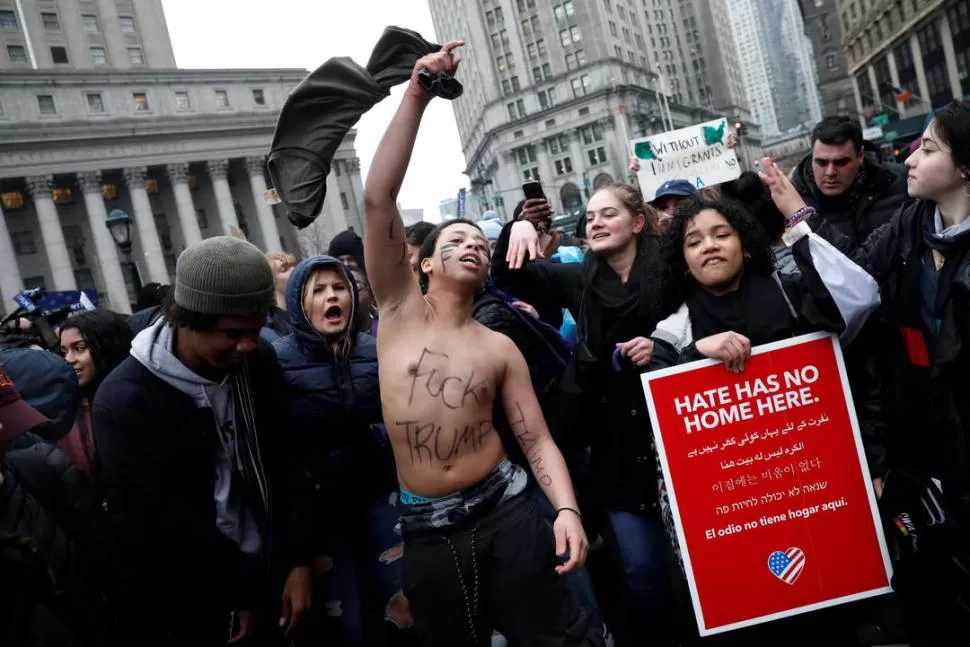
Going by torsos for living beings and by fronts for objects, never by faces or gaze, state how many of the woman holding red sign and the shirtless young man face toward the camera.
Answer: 2

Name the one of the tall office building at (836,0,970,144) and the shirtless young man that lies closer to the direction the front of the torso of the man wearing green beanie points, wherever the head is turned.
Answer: the shirtless young man

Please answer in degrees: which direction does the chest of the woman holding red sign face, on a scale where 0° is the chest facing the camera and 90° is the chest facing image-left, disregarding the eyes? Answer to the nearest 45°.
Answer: approximately 0°

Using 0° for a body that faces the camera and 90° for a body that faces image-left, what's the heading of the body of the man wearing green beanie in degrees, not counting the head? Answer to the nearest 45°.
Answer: approximately 315°

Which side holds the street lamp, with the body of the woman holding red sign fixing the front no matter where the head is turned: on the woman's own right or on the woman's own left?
on the woman's own right

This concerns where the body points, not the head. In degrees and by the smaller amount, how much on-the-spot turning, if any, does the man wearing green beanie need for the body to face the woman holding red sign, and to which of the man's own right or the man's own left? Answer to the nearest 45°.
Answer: approximately 45° to the man's own left

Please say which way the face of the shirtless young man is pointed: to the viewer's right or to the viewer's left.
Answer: to the viewer's right
